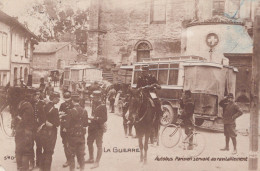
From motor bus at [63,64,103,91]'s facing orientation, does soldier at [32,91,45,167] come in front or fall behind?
in front

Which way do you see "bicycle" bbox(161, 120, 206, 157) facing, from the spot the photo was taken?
facing away from the viewer and to the left of the viewer

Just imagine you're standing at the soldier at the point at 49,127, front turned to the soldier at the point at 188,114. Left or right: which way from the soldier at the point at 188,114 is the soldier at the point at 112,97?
left

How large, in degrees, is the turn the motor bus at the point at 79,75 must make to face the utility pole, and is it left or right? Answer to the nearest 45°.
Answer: approximately 90° to its left

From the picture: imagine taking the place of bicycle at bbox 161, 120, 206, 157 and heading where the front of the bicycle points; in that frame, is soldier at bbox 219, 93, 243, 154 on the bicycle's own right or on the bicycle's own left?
on the bicycle's own right
